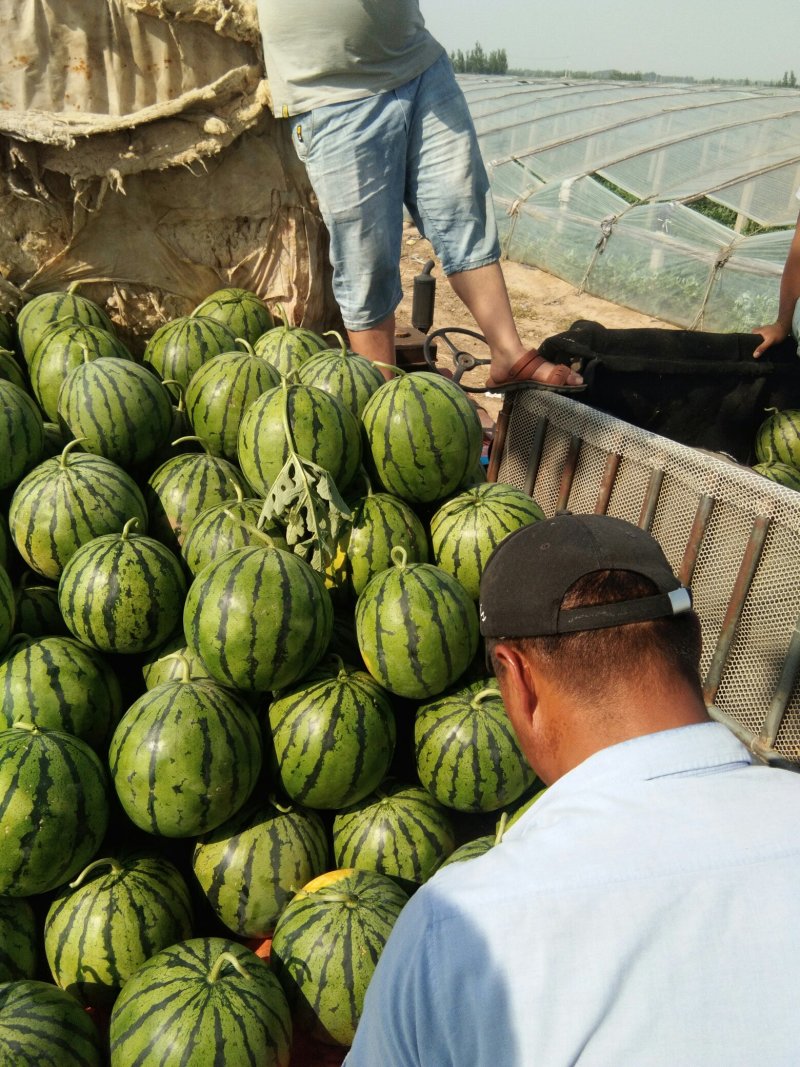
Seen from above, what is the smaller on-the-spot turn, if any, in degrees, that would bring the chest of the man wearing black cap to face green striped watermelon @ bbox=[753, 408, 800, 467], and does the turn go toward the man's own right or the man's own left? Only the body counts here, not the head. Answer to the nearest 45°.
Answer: approximately 45° to the man's own right

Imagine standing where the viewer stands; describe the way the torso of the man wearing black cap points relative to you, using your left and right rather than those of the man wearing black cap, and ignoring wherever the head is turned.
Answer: facing away from the viewer and to the left of the viewer

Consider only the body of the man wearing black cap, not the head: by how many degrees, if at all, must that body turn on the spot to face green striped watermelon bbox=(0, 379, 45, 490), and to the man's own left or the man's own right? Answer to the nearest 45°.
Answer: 0° — they already face it

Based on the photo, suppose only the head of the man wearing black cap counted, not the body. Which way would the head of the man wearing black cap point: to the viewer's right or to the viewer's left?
to the viewer's left

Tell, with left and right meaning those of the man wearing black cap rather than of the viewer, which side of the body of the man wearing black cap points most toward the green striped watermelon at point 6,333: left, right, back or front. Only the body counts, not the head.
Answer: front

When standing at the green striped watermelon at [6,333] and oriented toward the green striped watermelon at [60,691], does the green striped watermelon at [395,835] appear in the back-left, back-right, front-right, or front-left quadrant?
front-left

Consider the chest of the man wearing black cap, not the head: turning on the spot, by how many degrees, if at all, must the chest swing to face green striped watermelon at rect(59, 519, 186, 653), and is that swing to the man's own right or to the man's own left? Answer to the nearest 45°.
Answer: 0° — they already face it

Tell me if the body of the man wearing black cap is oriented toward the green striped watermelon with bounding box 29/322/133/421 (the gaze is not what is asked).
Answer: yes

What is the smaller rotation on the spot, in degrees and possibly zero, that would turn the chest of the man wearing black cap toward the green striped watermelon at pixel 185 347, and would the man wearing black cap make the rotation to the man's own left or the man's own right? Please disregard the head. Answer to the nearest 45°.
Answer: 0° — they already face it

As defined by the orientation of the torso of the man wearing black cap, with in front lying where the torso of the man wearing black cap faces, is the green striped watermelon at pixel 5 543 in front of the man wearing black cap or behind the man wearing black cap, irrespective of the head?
in front

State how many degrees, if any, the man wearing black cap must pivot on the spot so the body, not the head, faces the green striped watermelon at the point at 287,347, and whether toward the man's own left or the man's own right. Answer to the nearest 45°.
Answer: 0° — they already face it
